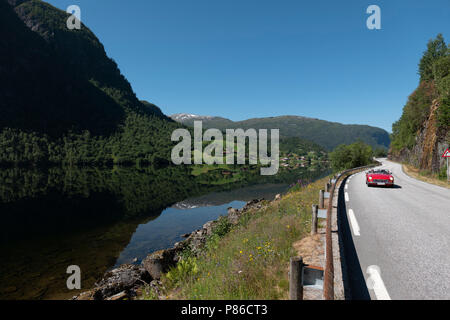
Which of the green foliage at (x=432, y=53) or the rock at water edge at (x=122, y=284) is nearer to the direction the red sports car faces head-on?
the rock at water edge

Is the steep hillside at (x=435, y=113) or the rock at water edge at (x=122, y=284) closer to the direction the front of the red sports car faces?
the rock at water edge

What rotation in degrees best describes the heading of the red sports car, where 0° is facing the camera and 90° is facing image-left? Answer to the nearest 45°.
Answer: approximately 0°

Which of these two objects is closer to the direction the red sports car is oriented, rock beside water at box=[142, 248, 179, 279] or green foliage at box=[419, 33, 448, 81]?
the rock beside water

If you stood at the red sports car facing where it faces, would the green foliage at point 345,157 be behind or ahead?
behind
